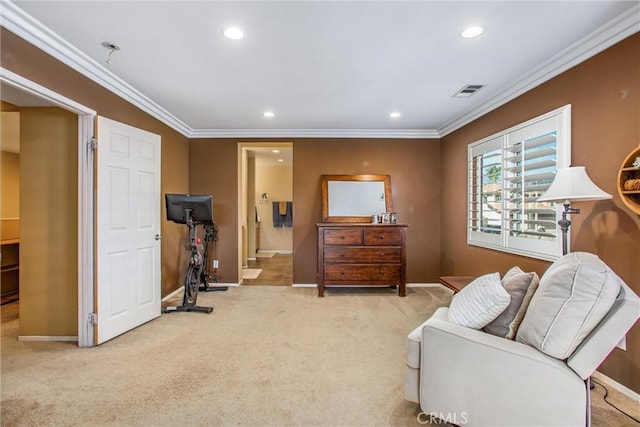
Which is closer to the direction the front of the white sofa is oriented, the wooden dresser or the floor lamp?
the wooden dresser

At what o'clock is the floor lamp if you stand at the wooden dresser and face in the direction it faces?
The floor lamp is roughly at 11 o'clock from the wooden dresser.

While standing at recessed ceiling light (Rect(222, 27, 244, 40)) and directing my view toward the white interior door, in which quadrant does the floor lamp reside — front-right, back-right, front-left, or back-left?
back-right

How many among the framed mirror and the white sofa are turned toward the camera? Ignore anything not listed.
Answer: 1

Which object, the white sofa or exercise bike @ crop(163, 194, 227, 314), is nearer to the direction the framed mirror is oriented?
the white sofa
